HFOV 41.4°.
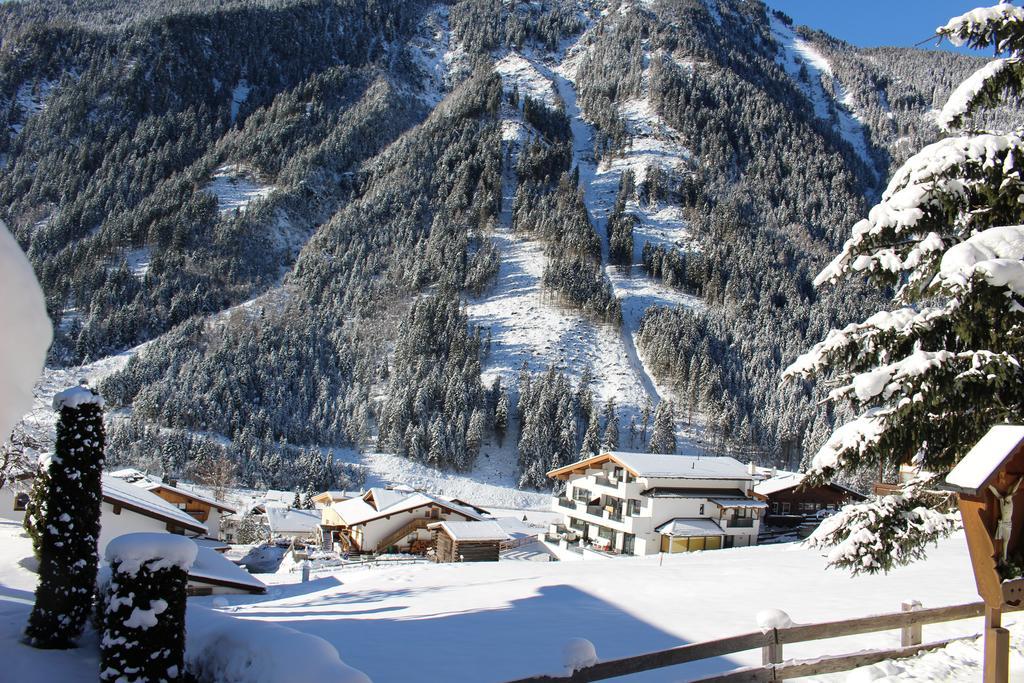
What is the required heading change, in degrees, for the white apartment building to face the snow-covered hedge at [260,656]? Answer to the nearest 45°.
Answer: approximately 45° to its left

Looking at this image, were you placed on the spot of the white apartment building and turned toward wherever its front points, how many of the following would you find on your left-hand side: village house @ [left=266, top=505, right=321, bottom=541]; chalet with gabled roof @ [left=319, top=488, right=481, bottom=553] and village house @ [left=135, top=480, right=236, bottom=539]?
0

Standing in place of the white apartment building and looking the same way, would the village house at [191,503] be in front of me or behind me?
in front

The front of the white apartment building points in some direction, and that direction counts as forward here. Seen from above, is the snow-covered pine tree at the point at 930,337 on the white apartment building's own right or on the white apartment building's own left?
on the white apartment building's own left

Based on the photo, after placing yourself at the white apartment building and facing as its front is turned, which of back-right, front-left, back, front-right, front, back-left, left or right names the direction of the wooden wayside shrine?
front-left

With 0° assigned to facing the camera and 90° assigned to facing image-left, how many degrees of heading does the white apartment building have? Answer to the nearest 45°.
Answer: approximately 45°

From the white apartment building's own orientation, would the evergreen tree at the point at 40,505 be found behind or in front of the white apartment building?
in front

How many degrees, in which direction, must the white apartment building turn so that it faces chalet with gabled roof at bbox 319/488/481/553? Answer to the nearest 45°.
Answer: approximately 45° to its right
